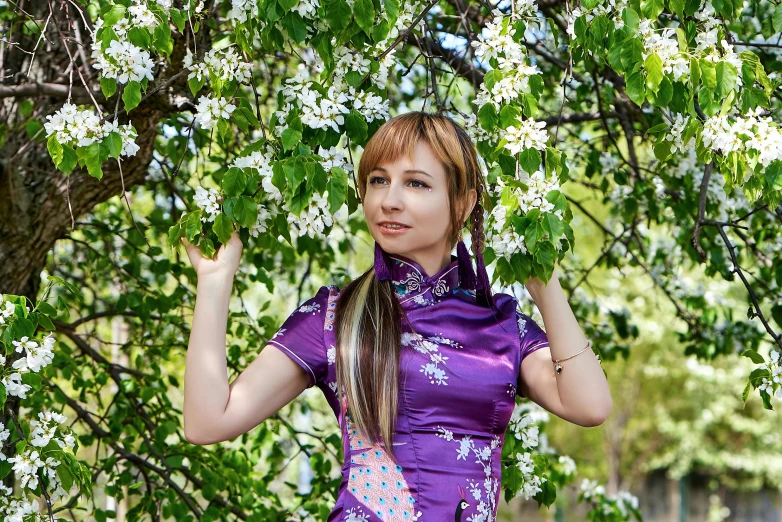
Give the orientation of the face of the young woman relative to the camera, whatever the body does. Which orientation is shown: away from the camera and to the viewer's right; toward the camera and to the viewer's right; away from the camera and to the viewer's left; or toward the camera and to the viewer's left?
toward the camera and to the viewer's left

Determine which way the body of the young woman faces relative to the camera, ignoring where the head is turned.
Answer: toward the camera
